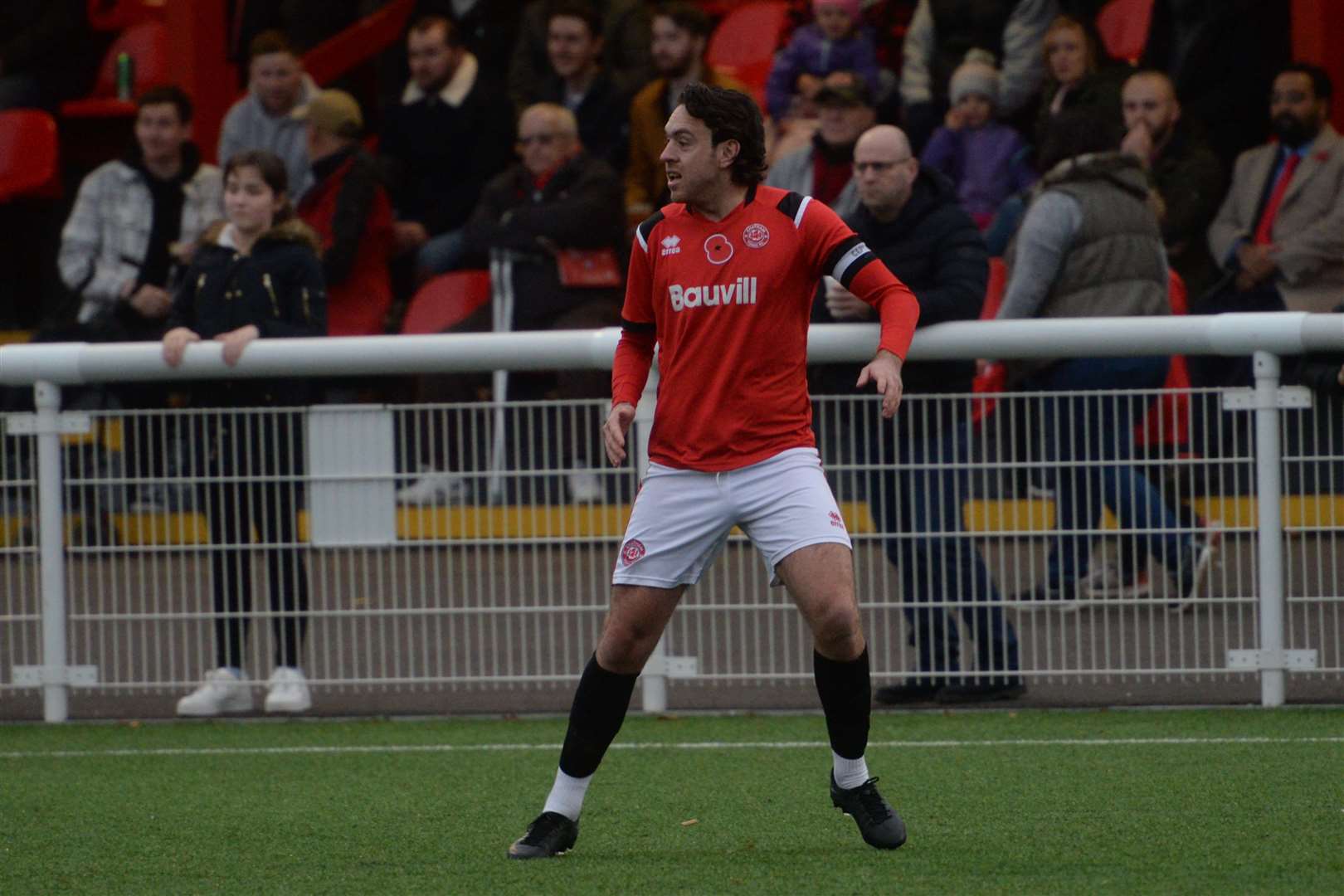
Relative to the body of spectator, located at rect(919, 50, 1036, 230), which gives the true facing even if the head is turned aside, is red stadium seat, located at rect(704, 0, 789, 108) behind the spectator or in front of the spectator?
behind

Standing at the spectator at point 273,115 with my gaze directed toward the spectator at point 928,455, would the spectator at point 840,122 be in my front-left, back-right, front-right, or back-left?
front-left

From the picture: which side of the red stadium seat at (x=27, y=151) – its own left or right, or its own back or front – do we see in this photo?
front

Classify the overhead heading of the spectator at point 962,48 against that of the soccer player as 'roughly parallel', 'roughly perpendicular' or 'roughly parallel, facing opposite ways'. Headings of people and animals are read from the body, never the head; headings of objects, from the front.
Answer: roughly parallel

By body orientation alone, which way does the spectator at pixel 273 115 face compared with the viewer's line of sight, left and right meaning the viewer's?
facing the viewer

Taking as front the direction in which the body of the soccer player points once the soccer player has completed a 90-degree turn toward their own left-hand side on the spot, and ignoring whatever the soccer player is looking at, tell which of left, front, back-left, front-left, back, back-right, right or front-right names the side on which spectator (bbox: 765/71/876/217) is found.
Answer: left

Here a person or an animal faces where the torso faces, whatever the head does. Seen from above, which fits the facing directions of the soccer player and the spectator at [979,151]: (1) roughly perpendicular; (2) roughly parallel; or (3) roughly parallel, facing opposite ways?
roughly parallel

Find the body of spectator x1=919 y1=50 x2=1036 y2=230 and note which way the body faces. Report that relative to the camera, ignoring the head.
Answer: toward the camera

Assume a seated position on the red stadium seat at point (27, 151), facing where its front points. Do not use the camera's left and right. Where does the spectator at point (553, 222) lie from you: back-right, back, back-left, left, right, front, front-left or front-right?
front-left

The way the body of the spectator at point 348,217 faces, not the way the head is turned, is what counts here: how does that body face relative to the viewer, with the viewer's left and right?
facing to the left of the viewer

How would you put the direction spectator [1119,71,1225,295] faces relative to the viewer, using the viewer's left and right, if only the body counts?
facing the viewer and to the left of the viewer
